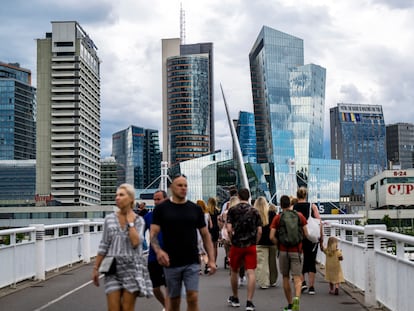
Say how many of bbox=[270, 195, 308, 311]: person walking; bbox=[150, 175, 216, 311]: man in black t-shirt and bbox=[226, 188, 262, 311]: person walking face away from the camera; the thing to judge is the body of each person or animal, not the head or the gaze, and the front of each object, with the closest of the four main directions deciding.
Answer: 2

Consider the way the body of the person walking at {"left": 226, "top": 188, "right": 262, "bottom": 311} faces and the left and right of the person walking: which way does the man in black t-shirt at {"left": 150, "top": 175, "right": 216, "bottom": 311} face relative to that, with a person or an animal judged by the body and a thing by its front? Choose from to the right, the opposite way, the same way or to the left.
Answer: the opposite way

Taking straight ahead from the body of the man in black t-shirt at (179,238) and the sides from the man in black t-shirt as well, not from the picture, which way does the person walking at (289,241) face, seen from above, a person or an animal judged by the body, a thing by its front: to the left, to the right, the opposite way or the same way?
the opposite way

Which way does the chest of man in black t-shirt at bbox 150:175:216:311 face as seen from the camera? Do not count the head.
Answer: toward the camera

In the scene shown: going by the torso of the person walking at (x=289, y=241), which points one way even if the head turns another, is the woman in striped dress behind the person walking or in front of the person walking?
behind

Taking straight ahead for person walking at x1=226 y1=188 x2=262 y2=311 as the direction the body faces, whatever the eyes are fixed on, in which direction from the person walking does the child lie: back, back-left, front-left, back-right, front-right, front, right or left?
front-right

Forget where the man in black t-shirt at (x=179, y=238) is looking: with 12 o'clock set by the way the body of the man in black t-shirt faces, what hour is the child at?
The child is roughly at 7 o'clock from the man in black t-shirt.

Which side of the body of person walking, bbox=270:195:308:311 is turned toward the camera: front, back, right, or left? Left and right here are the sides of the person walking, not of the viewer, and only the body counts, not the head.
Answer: back

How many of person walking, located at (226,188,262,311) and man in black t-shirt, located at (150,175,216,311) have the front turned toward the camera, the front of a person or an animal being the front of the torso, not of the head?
1

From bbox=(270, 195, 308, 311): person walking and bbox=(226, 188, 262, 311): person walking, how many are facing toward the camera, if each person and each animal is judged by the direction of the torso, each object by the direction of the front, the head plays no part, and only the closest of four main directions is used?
0

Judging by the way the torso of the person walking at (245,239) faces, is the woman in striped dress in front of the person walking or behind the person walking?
behind

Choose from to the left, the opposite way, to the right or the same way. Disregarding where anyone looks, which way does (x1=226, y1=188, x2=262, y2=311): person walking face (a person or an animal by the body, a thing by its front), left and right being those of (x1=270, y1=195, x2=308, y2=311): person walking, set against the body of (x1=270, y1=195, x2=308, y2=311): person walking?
the same way

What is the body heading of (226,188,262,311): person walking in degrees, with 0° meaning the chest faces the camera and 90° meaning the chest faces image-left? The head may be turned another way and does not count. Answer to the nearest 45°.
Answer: approximately 180°

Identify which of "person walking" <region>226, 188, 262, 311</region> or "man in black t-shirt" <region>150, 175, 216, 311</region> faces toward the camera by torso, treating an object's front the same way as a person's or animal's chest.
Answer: the man in black t-shirt

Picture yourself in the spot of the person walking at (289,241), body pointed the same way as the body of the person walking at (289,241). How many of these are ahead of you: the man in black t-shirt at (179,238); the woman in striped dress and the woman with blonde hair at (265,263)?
1

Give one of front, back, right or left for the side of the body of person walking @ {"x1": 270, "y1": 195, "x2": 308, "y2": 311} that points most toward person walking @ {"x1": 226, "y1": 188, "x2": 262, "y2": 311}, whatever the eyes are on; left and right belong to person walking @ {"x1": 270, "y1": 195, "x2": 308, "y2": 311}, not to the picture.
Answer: left

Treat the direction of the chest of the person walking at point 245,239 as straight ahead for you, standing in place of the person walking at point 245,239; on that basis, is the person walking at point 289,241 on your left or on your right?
on your right
